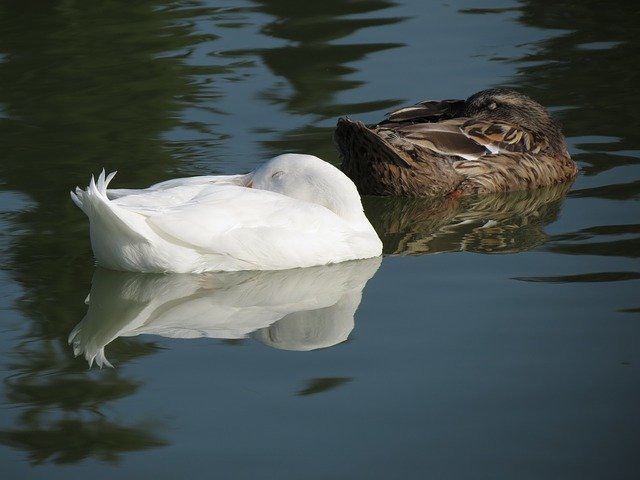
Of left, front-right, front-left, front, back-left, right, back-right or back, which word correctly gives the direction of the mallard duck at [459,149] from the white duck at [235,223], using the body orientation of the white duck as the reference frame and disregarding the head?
front-left

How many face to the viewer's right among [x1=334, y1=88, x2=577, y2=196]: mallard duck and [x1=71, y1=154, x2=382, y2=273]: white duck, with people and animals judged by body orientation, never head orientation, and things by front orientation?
2

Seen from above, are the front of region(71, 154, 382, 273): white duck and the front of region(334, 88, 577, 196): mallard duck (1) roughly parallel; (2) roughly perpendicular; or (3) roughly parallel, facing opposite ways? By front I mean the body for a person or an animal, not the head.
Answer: roughly parallel

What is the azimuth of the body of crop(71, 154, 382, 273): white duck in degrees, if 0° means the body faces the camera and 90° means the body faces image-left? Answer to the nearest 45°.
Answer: approximately 270°

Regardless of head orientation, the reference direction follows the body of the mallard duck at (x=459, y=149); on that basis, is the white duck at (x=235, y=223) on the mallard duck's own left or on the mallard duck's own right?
on the mallard duck's own right

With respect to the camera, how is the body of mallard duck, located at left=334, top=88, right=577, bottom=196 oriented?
to the viewer's right
